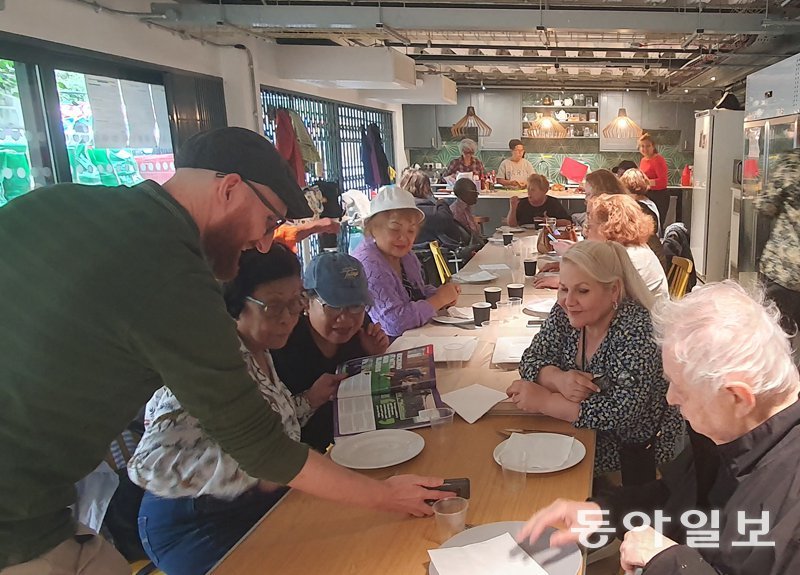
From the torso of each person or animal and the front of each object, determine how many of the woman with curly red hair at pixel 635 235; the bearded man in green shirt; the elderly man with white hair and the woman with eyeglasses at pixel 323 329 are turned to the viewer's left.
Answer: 2

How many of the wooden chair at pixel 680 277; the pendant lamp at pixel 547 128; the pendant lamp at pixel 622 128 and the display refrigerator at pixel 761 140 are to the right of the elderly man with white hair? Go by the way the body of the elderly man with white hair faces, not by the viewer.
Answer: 4

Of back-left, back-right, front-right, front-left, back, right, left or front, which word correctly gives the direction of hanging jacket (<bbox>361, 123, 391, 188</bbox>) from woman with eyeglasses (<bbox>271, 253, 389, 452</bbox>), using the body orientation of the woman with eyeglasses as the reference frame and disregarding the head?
back-left

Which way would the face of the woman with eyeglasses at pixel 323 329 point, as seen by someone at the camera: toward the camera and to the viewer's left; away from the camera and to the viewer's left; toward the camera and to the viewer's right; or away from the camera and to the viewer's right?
toward the camera and to the viewer's right

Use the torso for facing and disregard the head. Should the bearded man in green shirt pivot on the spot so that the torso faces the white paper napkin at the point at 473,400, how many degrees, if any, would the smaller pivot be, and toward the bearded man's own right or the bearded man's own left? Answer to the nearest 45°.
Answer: approximately 45° to the bearded man's own left

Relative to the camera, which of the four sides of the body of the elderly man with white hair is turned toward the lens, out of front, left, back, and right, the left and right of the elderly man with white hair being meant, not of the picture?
left

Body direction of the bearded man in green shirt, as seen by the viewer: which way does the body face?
to the viewer's right

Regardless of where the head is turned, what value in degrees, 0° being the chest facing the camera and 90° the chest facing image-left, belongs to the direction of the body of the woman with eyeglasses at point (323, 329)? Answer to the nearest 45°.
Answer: approximately 315°

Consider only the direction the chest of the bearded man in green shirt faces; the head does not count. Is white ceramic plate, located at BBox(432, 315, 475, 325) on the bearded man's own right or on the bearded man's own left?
on the bearded man's own left

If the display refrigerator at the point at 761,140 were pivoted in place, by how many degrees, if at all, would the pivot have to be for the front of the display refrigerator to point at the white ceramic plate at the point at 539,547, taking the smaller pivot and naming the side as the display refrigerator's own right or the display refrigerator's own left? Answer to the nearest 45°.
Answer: approximately 45° to the display refrigerator's own left

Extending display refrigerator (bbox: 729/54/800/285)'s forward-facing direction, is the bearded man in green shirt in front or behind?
in front

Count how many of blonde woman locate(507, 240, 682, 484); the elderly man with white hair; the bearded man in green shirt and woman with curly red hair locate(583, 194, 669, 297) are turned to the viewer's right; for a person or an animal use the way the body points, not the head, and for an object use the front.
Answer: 1

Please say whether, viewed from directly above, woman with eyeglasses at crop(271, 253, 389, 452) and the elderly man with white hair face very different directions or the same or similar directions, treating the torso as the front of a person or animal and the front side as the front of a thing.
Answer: very different directions

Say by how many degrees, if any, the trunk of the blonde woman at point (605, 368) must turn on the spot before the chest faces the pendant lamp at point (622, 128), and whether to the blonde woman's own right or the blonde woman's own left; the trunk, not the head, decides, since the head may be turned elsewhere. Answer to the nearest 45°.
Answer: approximately 135° to the blonde woman's own right

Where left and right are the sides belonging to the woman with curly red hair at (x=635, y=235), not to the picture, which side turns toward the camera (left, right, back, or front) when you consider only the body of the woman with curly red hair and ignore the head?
left

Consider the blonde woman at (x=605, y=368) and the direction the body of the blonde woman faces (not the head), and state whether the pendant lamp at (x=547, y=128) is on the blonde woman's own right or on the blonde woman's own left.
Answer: on the blonde woman's own right

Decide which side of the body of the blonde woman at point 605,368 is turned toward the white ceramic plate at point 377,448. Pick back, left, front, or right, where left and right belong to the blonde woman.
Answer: front
